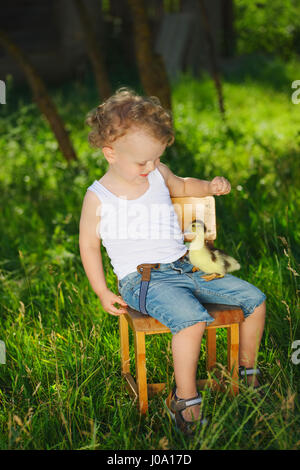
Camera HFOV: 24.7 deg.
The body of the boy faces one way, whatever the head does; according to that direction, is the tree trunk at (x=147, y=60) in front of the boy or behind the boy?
behind

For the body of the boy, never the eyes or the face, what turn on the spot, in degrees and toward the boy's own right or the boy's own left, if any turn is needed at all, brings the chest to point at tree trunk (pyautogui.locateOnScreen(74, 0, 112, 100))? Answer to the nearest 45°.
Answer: approximately 135° to the boy's own left

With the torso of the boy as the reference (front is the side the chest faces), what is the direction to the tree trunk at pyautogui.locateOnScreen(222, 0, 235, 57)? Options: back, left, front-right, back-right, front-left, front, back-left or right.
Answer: back-left

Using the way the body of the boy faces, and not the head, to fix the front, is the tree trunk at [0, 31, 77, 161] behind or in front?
behind

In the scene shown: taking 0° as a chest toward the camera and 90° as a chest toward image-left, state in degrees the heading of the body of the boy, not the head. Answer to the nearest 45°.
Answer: approximately 315°
